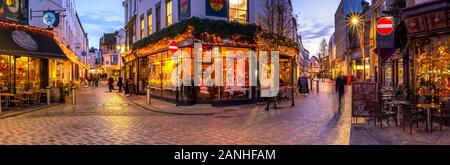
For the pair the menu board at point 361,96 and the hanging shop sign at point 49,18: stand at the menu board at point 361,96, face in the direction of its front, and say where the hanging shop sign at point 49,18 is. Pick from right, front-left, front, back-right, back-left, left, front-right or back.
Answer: right

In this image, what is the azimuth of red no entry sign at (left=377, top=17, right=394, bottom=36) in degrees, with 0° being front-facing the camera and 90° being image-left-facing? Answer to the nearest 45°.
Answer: approximately 0°

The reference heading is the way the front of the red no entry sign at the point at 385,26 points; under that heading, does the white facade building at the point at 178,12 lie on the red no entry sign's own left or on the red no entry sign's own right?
on the red no entry sign's own right

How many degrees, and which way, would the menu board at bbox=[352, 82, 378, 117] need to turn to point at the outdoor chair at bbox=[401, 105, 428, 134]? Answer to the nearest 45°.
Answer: approximately 45° to its left

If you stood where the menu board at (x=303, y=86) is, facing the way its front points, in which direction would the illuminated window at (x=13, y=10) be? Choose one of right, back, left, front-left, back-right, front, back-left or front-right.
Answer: front-right

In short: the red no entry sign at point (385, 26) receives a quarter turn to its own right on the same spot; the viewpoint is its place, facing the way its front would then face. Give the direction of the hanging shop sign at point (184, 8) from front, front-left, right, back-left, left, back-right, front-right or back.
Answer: front

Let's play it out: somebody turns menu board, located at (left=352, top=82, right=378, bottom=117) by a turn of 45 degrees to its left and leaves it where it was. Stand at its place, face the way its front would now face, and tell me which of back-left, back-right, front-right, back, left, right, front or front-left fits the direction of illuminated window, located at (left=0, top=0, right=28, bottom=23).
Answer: back-right

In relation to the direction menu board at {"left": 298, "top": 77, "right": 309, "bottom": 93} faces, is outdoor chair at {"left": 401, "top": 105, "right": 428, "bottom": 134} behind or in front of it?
in front

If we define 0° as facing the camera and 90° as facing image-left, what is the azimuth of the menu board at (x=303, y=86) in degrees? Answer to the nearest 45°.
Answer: approximately 0°
